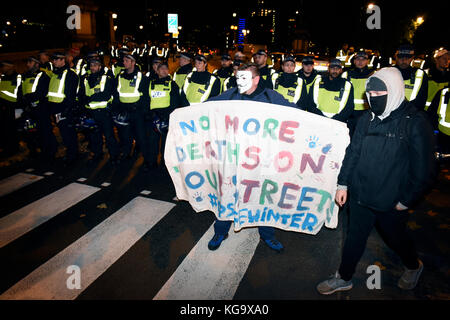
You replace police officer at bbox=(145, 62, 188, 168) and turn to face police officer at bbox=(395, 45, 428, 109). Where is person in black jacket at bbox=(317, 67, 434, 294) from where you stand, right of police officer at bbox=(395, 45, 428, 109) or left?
right

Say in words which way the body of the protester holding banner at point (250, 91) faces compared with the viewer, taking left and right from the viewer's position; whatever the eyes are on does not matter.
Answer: facing the viewer

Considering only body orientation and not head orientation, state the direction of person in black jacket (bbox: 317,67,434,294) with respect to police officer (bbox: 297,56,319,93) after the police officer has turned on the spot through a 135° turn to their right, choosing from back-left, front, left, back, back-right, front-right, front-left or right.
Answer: back-left

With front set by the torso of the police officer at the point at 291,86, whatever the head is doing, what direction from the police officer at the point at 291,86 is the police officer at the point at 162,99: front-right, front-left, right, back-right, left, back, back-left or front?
right

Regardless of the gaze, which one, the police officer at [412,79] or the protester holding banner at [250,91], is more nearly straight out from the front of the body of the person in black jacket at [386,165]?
the protester holding banner

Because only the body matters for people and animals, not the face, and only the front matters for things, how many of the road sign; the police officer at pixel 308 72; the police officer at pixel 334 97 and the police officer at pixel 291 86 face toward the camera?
4

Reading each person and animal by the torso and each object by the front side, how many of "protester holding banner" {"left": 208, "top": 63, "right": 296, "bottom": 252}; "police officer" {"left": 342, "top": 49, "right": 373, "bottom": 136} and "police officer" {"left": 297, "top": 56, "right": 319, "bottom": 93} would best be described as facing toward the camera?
3

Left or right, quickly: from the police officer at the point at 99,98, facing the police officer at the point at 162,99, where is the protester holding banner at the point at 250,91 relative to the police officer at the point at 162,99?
right

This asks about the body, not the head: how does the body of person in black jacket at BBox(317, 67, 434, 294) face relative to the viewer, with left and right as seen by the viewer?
facing the viewer and to the left of the viewer

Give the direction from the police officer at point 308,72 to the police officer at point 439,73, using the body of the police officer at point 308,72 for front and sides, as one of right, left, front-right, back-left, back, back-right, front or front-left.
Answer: left

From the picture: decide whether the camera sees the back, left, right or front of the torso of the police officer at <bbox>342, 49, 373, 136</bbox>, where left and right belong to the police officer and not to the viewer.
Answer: front
